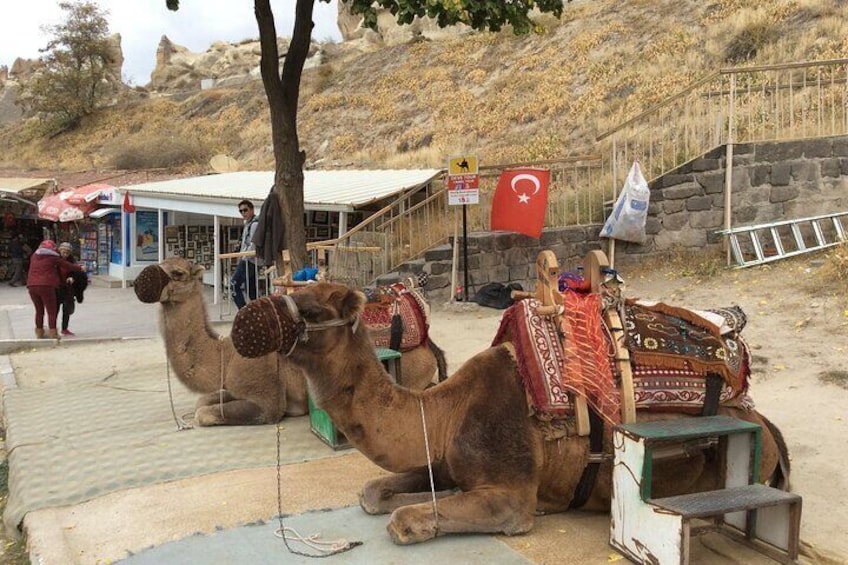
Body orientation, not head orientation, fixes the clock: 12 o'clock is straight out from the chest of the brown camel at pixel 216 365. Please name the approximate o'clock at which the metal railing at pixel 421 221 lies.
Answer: The metal railing is roughly at 4 o'clock from the brown camel.

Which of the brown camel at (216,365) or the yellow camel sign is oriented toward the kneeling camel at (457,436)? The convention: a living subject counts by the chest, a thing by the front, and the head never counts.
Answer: the yellow camel sign

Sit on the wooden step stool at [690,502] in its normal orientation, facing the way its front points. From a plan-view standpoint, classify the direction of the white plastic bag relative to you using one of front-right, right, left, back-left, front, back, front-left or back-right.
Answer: back-left

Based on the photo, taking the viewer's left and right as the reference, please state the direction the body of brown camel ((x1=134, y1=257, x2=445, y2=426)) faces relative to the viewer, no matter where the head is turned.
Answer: facing to the left of the viewer

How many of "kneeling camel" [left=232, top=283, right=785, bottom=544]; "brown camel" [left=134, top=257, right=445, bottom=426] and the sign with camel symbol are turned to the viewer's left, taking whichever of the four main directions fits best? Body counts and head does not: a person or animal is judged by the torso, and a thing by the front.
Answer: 2

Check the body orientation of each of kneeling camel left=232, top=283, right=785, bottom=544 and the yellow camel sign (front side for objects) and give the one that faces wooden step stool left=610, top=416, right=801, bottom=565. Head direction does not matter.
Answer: the yellow camel sign

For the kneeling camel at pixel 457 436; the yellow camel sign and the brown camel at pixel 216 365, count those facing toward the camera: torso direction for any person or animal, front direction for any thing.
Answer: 1

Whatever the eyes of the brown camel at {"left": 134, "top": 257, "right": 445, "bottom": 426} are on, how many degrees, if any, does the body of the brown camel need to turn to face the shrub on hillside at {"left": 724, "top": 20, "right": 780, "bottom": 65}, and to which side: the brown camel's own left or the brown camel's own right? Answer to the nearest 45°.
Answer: approximately 135° to the brown camel's own right

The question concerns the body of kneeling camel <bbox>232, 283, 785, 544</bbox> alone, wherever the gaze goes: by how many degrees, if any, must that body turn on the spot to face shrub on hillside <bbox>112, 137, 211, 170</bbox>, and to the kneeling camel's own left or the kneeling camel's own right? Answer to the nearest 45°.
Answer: approximately 45° to the kneeling camel's own right

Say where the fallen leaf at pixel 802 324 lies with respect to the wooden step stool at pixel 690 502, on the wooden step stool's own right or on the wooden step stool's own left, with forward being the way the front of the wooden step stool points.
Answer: on the wooden step stool's own left

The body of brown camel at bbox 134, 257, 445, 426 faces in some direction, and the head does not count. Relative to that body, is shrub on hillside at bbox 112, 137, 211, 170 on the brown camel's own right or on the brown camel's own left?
on the brown camel's own right

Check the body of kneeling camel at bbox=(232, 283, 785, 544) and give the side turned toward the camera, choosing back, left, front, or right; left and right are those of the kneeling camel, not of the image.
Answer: left

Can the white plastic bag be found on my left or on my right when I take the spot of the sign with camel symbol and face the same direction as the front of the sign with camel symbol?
on my left

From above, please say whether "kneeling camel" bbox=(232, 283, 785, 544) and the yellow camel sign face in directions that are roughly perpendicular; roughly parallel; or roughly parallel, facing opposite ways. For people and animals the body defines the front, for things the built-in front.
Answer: roughly perpendicular

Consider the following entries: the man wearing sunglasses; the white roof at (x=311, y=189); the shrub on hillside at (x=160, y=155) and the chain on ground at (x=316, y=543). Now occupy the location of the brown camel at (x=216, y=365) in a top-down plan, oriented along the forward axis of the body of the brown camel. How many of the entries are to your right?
3
